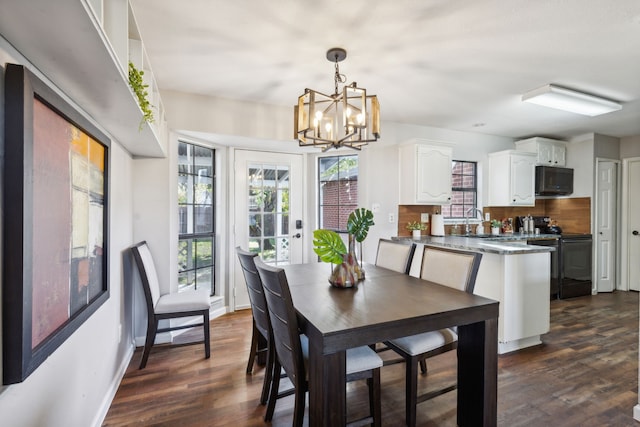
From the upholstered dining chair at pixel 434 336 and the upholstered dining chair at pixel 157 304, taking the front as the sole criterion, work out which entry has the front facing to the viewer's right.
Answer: the upholstered dining chair at pixel 157 304

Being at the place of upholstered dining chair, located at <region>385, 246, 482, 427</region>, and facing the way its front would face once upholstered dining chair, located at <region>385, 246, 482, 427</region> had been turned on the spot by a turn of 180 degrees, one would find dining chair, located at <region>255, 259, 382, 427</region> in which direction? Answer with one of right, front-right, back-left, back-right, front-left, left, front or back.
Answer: back

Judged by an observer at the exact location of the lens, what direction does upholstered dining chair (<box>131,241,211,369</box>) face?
facing to the right of the viewer

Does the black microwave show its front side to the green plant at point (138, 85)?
no

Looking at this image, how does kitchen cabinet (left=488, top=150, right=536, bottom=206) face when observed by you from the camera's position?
facing the viewer and to the right of the viewer

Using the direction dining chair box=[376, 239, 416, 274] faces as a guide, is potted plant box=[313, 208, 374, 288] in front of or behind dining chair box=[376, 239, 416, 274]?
in front

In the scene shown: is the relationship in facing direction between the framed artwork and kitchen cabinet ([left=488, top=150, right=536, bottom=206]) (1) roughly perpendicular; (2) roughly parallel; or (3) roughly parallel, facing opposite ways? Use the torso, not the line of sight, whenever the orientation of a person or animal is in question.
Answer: roughly perpendicular

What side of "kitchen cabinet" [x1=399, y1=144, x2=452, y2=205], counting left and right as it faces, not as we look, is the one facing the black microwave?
left

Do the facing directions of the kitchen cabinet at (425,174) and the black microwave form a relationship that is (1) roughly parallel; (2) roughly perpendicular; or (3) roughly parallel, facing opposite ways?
roughly parallel

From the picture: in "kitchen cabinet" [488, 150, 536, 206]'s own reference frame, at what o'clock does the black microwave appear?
The black microwave is roughly at 9 o'clock from the kitchen cabinet.

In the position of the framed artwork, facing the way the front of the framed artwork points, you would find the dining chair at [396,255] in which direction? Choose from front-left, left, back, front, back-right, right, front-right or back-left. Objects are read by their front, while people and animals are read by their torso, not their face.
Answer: front-left

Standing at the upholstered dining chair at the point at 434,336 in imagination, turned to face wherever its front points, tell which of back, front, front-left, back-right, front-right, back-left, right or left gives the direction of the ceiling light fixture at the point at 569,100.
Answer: back

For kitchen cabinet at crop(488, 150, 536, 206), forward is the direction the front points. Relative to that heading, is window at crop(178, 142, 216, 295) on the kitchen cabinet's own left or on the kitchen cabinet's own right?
on the kitchen cabinet's own right

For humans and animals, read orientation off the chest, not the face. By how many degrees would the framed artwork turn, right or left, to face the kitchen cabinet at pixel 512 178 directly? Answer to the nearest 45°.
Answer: approximately 45° to its left

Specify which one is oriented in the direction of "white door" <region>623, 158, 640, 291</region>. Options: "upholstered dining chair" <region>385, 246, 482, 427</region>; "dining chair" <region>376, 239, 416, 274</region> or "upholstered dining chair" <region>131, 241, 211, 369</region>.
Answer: "upholstered dining chair" <region>131, 241, 211, 369</region>

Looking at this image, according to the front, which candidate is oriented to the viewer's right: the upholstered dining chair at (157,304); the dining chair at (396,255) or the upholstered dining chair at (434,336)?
the upholstered dining chair at (157,304)

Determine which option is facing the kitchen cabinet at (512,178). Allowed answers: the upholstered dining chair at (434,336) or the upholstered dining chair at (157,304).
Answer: the upholstered dining chair at (157,304)

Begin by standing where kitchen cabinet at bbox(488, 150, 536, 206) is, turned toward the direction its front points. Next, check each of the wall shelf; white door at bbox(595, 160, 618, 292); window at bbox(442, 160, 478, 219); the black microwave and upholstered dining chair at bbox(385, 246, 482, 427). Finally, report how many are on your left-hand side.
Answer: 2

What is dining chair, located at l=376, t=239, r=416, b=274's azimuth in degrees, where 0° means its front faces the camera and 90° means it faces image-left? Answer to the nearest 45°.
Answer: approximately 45°
